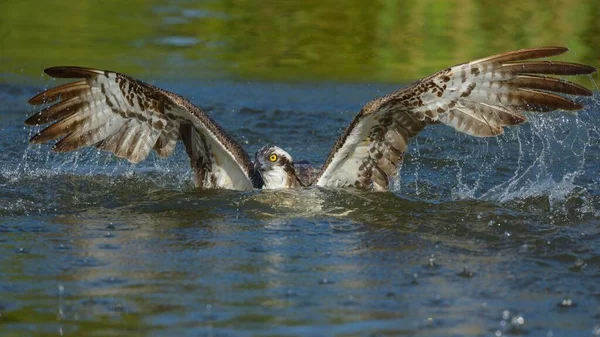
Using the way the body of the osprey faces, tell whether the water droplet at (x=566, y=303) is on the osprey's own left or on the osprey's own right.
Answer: on the osprey's own left

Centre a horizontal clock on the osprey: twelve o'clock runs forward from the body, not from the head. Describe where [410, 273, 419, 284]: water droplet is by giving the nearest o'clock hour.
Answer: The water droplet is roughly at 10 o'clock from the osprey.

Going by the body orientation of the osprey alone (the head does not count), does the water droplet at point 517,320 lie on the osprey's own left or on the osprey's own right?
on the osprey's own left

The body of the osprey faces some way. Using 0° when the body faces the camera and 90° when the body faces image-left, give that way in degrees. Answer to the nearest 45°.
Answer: approximately 45°

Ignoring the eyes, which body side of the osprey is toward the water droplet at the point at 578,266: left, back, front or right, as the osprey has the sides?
left

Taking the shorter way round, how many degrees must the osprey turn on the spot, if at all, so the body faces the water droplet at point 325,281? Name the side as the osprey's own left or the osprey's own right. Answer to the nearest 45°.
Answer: approximately 45° to the osprey's own left
